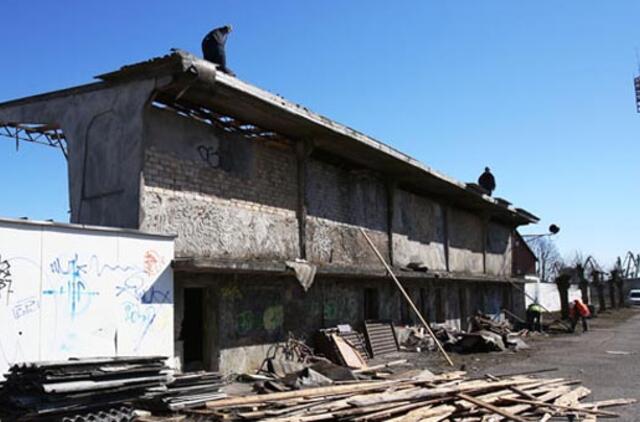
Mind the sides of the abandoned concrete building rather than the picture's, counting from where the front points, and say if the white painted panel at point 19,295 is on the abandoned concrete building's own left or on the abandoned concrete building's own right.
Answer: on the abandoned concrete building's own right

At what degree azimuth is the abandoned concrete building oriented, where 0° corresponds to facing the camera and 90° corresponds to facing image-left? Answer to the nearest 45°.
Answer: approximately 315°

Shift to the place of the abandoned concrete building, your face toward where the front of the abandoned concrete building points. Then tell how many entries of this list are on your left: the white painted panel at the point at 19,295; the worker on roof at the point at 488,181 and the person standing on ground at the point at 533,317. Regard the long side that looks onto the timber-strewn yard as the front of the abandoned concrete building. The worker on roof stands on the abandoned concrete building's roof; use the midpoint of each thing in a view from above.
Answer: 2

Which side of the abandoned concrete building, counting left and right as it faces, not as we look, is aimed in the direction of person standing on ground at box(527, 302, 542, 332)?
left
